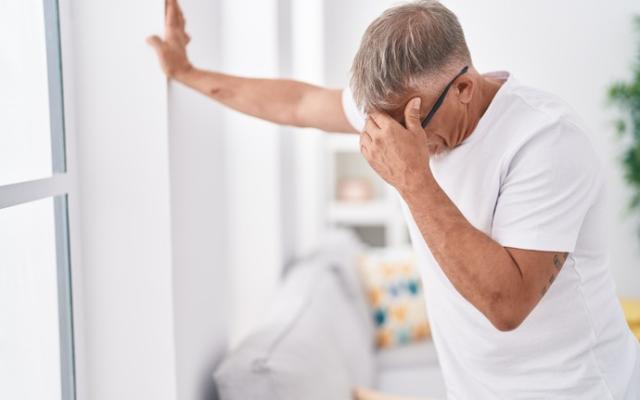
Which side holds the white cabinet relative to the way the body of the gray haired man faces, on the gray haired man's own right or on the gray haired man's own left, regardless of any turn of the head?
on the gray haired man's own right

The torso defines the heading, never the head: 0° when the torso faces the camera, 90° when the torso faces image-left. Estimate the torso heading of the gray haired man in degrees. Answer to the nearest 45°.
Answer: approximately 45°

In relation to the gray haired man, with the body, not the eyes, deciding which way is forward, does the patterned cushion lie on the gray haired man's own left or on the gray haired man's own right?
on the gray haired man's own right

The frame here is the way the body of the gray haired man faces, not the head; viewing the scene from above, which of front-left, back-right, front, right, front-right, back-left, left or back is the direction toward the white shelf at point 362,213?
back-right

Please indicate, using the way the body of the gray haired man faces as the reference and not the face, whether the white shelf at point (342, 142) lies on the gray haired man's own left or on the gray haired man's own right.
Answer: on the gray haired man's own right
